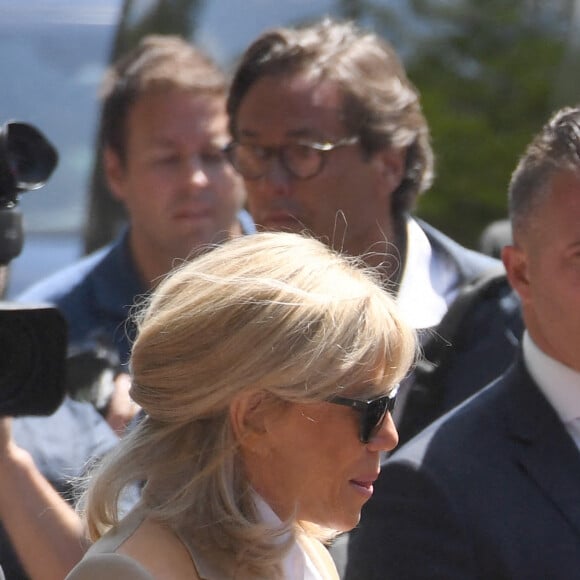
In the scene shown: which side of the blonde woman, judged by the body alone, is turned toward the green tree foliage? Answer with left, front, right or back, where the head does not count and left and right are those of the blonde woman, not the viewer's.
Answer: left

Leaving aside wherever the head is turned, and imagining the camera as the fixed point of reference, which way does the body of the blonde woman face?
to the viewer's right

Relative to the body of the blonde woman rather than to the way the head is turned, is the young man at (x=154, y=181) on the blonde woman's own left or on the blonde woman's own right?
on the blonde woman's own left

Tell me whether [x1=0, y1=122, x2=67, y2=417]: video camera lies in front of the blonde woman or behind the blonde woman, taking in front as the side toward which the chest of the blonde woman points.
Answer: behind

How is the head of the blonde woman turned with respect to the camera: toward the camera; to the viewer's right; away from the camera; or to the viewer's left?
to the viewer's right

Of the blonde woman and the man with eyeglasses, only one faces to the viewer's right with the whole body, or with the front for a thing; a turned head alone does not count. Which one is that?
the blonde woman

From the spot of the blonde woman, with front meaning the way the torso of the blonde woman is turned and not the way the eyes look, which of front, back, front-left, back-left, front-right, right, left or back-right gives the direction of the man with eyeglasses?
left

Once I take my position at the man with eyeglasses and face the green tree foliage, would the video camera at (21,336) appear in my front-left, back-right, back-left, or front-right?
back-left

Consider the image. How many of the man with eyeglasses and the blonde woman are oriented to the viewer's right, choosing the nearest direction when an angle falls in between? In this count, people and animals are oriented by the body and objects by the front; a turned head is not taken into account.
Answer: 1

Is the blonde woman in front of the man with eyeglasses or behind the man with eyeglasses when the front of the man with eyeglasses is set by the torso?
in front
